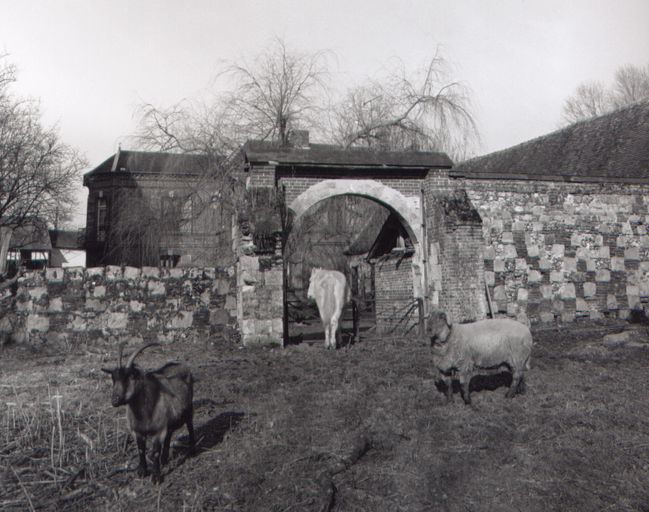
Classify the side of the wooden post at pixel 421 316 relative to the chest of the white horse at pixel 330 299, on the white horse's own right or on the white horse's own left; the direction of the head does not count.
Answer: on the white horse's own right

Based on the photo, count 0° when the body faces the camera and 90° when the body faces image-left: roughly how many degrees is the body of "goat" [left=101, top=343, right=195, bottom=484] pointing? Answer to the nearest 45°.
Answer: approximately 45°

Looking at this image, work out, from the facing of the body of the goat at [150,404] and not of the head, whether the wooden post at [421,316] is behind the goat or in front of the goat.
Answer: behind

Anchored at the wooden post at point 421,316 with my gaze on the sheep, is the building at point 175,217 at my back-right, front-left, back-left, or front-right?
back-right

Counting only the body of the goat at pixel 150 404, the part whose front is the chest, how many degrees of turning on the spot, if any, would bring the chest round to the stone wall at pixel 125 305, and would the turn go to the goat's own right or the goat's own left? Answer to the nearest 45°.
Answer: approximately 135° to the goat's own right

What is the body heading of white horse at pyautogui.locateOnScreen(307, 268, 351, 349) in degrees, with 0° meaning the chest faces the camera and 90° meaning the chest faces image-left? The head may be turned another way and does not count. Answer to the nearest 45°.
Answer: approximately 180°

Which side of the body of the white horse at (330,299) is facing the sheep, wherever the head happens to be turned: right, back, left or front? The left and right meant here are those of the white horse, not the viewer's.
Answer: back

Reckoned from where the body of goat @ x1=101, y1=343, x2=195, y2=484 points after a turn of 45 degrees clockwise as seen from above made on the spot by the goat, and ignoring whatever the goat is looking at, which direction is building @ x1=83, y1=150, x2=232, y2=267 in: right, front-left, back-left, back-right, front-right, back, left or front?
right

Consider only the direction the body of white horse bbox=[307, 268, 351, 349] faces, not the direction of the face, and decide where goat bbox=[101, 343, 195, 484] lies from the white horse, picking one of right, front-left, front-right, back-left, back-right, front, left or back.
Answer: back

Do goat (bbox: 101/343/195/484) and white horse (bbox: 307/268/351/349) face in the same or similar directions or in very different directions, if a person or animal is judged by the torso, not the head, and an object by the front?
very different directions

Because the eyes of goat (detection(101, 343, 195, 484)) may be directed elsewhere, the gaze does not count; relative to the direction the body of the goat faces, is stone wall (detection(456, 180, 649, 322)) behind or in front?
behind

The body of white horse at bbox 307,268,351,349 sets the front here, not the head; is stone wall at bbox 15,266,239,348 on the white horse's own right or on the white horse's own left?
on the white horse's own left

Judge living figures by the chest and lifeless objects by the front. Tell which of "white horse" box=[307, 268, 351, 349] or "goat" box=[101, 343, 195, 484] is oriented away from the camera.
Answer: the white horse

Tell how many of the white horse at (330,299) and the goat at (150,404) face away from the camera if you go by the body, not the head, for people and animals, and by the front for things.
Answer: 1
